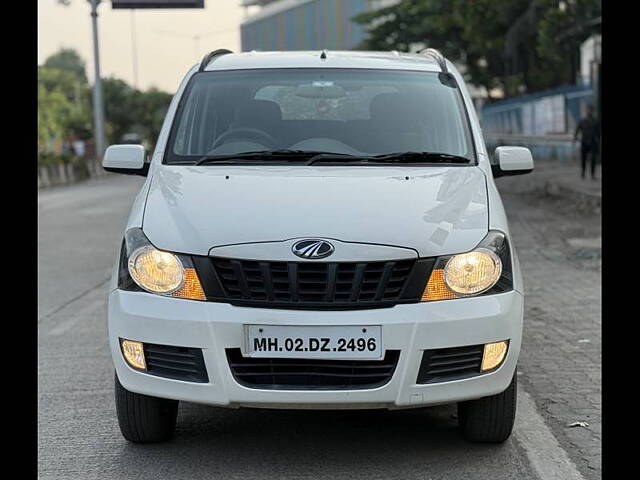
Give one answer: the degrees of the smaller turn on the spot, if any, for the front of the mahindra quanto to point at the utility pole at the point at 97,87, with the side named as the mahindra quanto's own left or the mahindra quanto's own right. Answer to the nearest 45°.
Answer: approximately 180°

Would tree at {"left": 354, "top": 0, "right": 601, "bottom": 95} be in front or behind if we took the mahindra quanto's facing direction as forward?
behind

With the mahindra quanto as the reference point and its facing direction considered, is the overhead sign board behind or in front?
behind

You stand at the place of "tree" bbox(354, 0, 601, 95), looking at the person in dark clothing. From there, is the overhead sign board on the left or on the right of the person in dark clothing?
right

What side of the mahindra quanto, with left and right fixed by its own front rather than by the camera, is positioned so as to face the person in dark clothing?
back

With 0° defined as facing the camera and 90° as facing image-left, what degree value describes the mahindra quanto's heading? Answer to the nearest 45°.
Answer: approximately 0°
